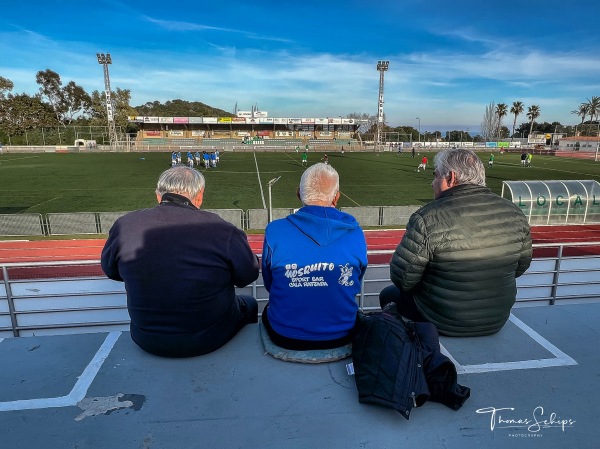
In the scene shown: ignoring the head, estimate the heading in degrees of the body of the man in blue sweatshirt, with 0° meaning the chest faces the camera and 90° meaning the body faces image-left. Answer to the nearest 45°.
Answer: approximately 180°

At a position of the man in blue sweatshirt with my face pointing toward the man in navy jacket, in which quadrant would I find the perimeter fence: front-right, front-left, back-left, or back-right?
front-right

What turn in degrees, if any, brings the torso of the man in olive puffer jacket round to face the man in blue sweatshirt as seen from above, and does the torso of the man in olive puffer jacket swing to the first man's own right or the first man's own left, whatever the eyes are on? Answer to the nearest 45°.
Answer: approximately 90° to the first man's own left

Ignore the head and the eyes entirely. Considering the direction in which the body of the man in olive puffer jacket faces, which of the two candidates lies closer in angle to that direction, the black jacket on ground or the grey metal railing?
the grey metal railing

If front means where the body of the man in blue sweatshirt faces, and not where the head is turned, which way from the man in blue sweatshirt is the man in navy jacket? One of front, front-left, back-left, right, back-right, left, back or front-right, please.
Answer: left

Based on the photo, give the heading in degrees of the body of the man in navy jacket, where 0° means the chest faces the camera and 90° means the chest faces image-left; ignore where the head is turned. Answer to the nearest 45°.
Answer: approximately 180°

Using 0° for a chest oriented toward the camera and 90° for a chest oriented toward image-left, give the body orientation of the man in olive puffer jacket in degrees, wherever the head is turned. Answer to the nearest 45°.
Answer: approximately 135°

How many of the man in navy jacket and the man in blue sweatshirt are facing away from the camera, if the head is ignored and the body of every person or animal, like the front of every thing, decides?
2

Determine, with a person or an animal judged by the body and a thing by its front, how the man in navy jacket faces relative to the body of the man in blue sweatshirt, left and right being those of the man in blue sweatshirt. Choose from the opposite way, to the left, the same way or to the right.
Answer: the same way

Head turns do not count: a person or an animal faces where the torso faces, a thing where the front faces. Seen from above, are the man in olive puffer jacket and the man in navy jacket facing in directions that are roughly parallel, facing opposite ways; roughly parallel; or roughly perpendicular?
roughly parallel

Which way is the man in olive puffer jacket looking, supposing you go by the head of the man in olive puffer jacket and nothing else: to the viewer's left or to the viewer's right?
to the viewer's left

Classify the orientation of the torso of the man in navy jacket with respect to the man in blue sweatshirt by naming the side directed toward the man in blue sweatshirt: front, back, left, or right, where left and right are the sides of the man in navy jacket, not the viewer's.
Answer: right

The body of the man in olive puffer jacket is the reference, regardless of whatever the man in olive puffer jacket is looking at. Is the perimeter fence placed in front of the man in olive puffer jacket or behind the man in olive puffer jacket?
in front

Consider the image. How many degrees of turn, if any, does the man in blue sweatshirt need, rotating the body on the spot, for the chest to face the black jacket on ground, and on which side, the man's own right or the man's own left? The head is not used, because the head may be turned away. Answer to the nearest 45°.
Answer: approximately 135° to the man's own right
